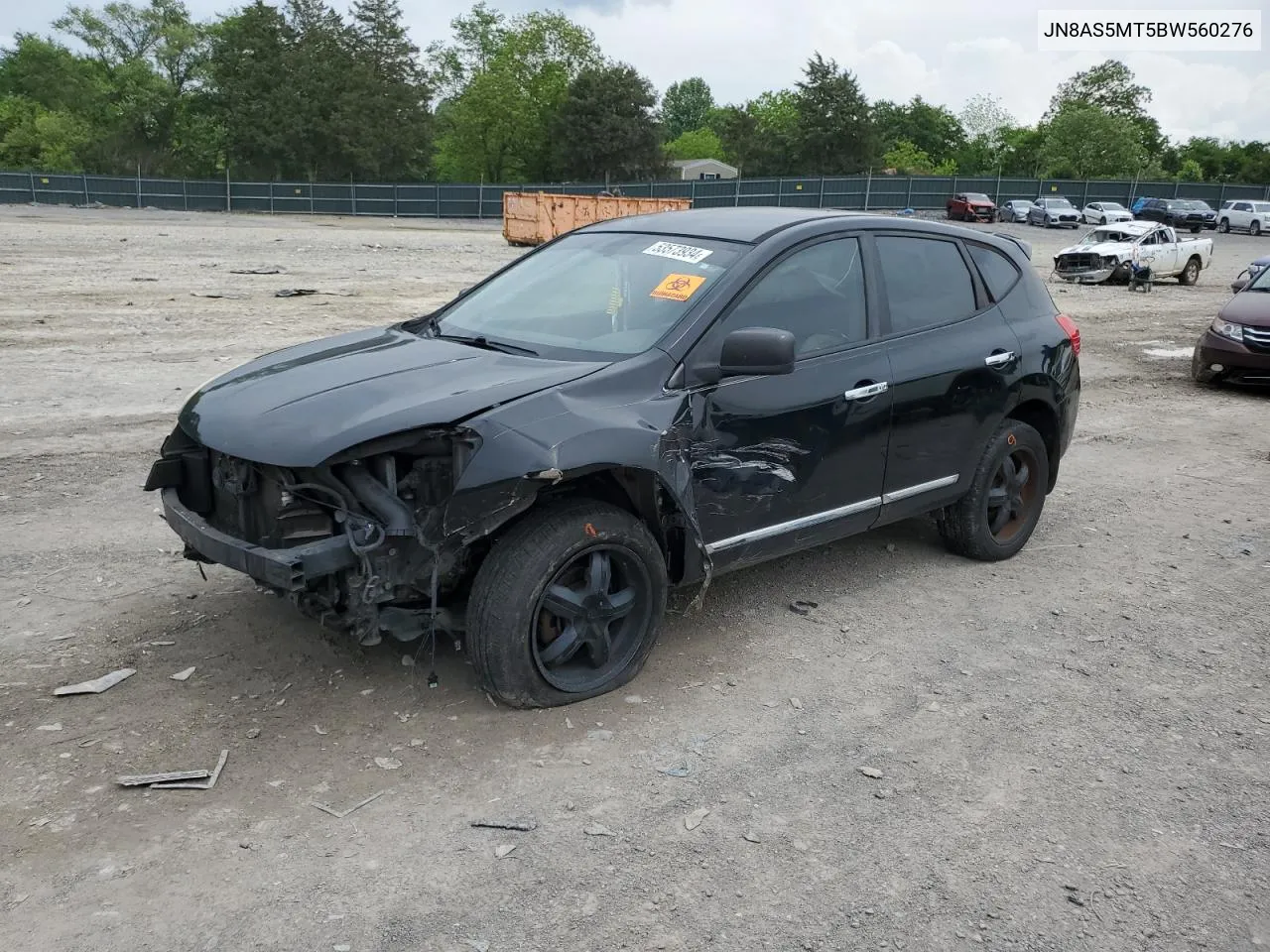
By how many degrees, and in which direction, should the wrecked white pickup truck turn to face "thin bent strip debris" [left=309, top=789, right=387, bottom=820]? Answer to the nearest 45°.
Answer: approximately 45° to its left

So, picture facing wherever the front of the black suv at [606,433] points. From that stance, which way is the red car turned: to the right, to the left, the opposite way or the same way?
to the left

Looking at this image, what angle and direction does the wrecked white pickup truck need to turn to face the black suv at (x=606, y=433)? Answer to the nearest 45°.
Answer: approximately 45° to its left

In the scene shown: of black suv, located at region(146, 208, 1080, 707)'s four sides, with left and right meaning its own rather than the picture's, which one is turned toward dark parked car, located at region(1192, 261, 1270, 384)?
back

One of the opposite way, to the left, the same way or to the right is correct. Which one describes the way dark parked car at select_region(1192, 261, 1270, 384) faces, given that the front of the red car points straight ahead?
to the right

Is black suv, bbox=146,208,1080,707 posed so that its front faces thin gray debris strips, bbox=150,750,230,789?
yes

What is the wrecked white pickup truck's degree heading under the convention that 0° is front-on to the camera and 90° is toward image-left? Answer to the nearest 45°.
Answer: approximately 45°

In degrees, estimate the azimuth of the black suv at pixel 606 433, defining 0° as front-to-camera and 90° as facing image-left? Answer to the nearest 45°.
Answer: approximately 45°
